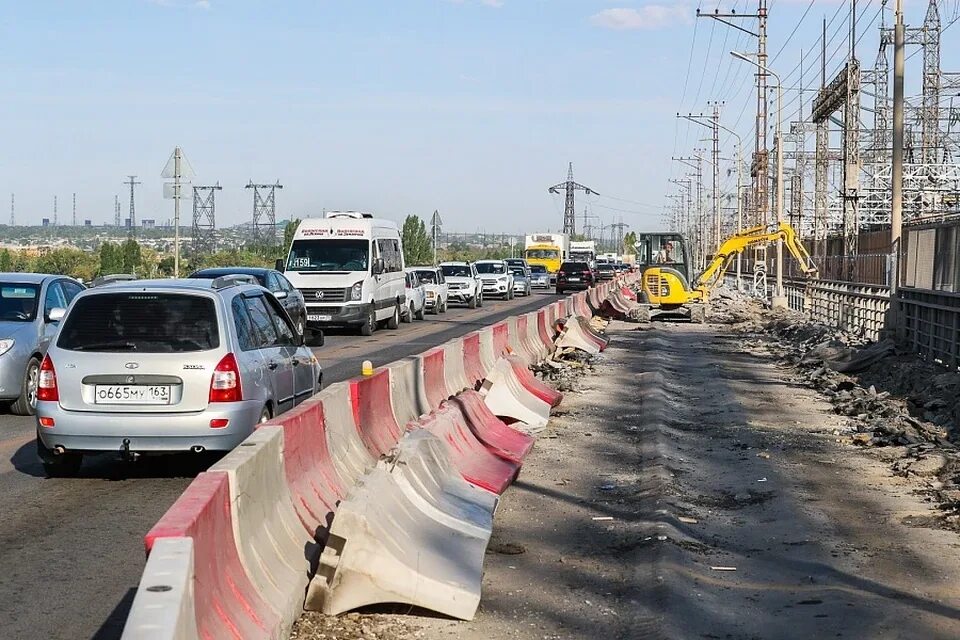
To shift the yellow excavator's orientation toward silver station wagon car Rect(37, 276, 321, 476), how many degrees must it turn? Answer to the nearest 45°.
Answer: approximately 90° to its right

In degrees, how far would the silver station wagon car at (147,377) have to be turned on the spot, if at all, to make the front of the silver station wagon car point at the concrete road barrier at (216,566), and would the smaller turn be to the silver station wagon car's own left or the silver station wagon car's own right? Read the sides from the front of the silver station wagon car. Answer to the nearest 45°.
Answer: approximately 135° to the silver station wagon car's own right

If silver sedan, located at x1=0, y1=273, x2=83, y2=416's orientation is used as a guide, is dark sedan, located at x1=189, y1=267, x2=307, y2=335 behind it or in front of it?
behind

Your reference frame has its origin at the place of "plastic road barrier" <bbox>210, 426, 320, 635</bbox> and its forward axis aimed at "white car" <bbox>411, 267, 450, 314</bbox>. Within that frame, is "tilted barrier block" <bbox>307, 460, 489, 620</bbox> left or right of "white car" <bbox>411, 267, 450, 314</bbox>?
right

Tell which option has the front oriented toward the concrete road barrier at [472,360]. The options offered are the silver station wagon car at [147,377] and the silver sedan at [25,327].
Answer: the silver station wagon car

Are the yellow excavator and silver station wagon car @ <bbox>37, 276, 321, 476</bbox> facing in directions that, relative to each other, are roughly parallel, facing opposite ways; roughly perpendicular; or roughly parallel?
roughly perpendicular

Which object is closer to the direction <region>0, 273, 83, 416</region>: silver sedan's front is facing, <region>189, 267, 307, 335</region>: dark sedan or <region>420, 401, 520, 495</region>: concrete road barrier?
the concrete road barrier

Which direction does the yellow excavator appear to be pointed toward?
to the viewer's right

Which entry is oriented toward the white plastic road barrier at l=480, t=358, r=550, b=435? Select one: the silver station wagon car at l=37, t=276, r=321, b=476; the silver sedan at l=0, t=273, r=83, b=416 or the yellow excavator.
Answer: the silver station wagon car

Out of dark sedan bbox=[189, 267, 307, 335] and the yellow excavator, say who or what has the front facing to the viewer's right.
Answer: the yellow excavator

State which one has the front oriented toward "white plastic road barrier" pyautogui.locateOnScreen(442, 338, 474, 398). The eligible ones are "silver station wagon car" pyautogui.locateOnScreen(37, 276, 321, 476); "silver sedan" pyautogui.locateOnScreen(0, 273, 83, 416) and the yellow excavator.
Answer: the silver station wagon car

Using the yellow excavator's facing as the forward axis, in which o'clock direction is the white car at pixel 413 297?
The white car is roughly at 5 o'clock from the yellow excavator.
